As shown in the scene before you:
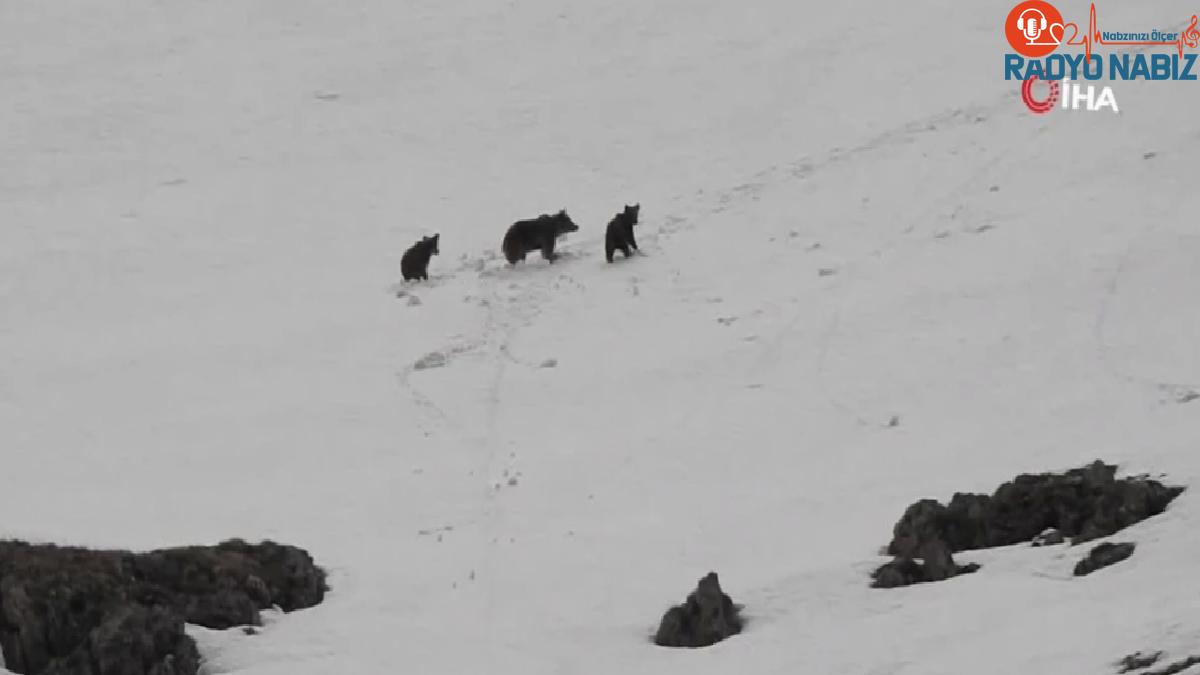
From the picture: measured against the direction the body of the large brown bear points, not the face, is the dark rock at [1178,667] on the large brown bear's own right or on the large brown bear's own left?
on the large brown bear's own right

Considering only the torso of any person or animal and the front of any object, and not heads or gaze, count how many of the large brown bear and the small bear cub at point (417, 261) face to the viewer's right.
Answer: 2

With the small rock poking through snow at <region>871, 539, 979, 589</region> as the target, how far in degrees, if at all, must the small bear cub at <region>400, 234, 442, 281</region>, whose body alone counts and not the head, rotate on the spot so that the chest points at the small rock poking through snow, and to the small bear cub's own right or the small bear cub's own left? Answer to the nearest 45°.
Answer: approximately 90° to the small bear cub's own right

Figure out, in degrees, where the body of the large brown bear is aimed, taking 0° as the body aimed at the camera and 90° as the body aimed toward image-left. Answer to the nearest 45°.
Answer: approximately 270°

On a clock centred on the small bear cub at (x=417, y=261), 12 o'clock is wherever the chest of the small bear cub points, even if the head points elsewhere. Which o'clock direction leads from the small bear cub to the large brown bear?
The large brown bear is roughly at 12 o'clock from the small bear cub.

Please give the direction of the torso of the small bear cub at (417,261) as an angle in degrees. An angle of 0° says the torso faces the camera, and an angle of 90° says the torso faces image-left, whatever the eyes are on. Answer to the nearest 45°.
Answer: approximately 270°

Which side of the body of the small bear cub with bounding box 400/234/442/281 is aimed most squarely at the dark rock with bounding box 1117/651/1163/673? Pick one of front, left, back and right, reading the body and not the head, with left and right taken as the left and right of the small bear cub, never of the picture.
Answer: right
